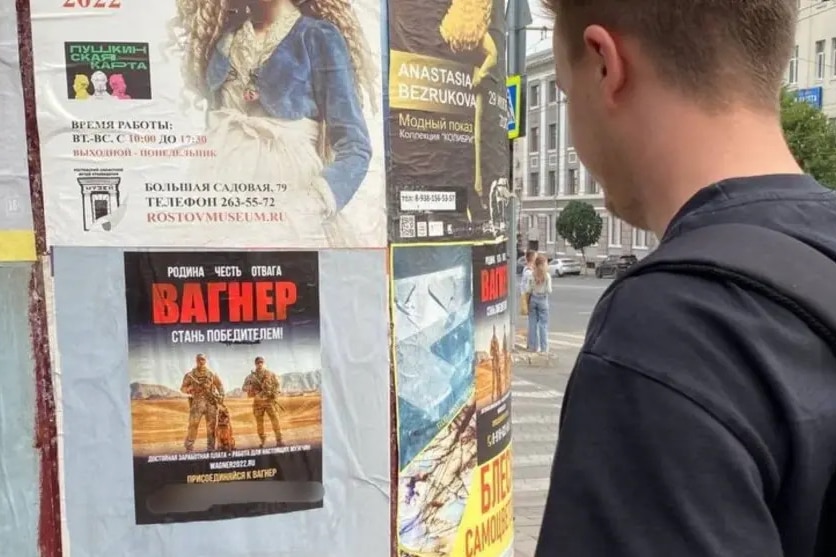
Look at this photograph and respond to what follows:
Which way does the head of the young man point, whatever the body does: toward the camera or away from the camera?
away from the camera

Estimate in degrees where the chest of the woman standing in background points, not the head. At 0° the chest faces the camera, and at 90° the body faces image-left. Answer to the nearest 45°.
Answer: approximately 180°

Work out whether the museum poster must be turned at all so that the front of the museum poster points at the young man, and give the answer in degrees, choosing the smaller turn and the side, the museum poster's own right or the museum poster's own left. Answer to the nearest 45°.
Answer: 0° — it already faces them

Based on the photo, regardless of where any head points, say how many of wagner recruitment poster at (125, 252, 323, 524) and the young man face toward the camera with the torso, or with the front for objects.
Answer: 1

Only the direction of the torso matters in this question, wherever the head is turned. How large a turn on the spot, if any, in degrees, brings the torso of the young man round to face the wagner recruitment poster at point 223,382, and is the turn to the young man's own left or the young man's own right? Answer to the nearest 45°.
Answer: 0° — they already face it

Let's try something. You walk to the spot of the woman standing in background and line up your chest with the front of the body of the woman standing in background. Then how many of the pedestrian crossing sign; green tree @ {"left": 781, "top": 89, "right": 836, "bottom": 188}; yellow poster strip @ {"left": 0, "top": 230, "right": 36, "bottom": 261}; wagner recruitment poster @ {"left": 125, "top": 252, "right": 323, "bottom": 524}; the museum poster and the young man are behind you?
5

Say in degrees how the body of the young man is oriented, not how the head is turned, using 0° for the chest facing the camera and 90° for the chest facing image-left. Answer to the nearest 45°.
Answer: approximately 135°

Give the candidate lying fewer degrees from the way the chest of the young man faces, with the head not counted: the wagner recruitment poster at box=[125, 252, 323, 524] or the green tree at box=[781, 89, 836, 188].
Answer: the wagner recruitment poster
